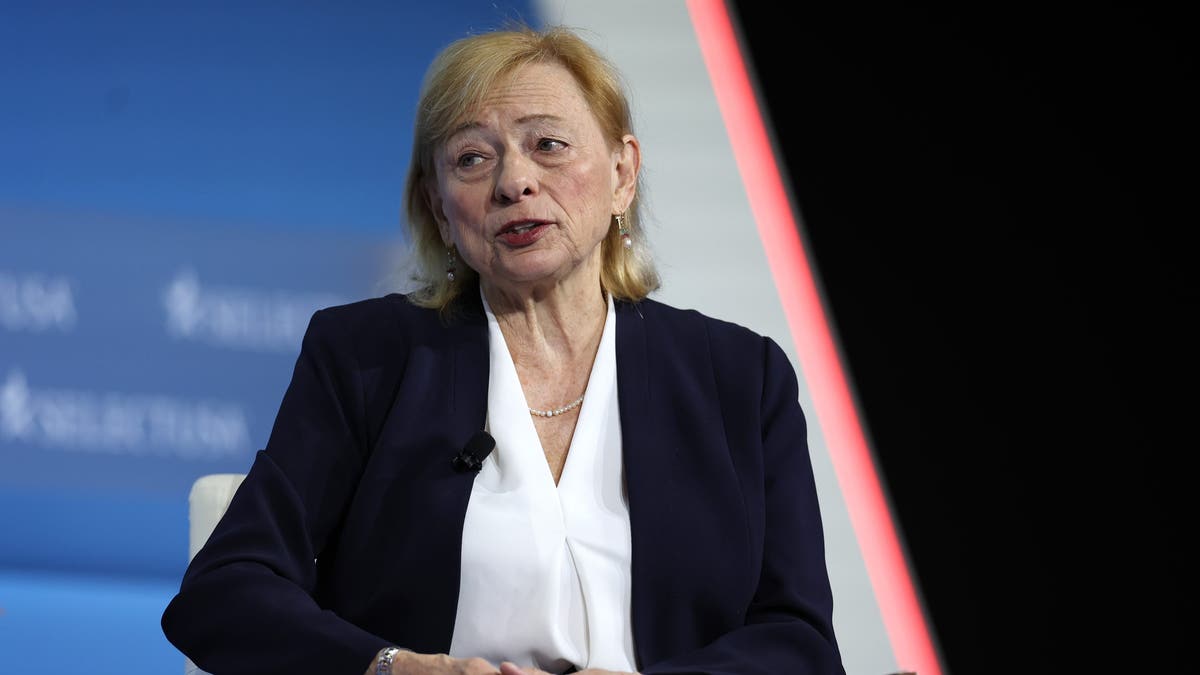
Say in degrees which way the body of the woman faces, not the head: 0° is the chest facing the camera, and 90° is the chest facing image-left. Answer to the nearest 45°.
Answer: approximately 0°
